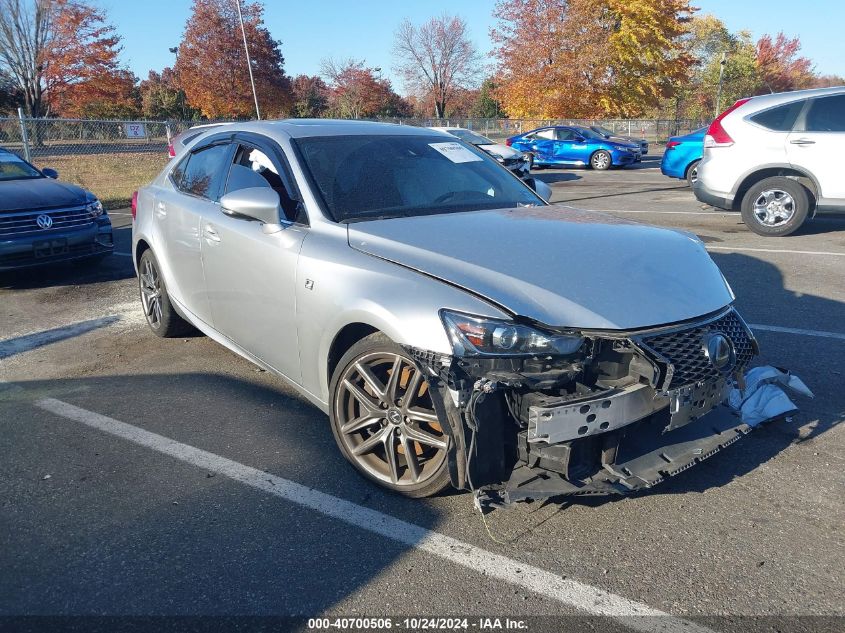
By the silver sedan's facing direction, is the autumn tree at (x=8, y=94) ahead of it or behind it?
behind

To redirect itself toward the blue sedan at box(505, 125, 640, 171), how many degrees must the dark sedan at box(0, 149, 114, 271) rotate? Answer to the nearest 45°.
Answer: approximately 90° to its left

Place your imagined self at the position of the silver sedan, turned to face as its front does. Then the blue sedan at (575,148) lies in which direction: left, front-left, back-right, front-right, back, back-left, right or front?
back-left

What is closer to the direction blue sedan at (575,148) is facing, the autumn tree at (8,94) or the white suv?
the white suv

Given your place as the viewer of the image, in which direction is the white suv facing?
facing to the right of the viewer

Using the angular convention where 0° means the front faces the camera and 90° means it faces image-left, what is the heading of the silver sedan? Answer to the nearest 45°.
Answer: approximately 315°

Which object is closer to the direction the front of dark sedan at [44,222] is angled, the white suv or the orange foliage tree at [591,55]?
the white suv

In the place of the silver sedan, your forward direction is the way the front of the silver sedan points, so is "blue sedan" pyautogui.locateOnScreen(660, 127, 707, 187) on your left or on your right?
on your left

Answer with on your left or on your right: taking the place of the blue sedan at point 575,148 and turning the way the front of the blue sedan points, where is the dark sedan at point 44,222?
on your right

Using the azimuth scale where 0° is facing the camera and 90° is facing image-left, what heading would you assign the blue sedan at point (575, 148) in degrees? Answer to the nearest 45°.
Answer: approximately 315°

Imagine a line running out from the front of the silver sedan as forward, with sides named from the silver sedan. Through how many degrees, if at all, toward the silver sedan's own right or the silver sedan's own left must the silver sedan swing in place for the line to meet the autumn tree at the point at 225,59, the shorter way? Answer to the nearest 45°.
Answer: approximately 135° to the silver sedan's own left

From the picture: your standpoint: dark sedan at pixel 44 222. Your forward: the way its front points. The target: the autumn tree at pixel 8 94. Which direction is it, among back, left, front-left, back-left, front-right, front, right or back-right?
back-left
